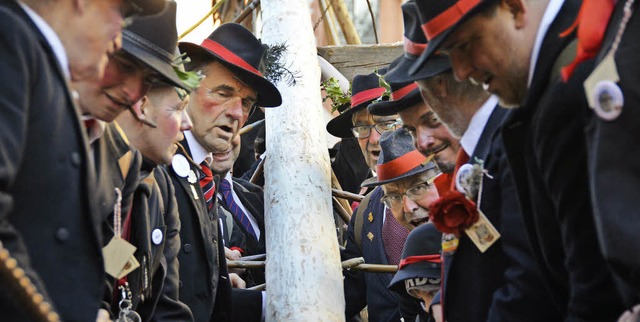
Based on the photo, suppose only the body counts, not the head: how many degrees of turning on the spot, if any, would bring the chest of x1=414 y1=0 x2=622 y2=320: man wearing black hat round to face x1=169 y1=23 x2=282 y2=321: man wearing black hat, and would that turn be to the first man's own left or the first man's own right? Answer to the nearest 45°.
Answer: approximately 45° to the first man's own right

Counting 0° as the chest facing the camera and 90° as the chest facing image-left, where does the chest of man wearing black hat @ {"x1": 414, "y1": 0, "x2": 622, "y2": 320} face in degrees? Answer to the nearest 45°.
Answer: approximately 90°

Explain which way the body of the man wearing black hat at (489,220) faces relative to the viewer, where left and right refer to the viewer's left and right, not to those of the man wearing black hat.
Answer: facing the viewer and to the left of the viewer

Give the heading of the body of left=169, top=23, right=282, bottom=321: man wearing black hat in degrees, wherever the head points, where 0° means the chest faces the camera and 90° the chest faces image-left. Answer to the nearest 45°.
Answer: approximately 315°

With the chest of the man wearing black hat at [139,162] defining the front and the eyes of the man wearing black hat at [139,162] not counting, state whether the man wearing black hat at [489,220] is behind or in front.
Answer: in front

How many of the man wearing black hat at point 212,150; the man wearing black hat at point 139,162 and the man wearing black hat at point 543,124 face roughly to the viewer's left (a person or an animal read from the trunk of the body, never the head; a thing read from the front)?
1

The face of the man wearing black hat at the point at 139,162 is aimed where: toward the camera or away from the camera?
toward the camera

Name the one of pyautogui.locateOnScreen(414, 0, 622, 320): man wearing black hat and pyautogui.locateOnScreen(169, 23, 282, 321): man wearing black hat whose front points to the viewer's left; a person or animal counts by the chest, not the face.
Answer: pyautogui.locateOnScreen(414, 0, 622, 320): man wearing black hat

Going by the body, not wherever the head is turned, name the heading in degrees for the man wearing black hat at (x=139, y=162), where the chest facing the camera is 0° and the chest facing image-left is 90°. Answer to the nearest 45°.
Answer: approximately 315°

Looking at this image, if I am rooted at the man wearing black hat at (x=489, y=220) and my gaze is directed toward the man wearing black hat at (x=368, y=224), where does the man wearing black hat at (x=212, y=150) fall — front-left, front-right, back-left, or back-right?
front-left

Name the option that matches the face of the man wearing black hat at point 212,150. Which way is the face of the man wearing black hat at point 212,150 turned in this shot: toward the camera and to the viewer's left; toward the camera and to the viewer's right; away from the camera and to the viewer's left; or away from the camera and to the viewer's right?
toward the camera and to the viewer's right
